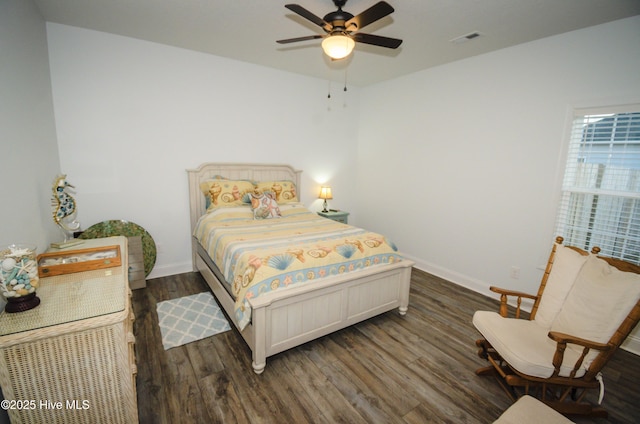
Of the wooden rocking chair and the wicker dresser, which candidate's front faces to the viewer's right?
the wicker dresser

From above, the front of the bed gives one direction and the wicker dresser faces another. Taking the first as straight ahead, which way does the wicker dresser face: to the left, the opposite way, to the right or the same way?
to the left

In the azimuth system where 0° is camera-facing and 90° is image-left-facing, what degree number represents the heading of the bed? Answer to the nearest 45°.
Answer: approximately 315°

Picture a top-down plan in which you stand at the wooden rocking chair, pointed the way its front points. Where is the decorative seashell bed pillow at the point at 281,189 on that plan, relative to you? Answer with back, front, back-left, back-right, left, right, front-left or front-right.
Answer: front-right

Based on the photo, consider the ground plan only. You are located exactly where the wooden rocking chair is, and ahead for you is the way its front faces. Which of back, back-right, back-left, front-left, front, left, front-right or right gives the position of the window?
back-right

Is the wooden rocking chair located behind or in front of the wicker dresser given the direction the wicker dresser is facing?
in front

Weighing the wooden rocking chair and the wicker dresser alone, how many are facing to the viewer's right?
1

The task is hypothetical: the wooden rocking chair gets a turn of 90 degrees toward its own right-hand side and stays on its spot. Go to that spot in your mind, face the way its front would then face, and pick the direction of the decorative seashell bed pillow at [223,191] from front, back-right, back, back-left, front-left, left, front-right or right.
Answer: front-left

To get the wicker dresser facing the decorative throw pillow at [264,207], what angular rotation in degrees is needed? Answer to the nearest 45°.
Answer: approximately 45° to its left

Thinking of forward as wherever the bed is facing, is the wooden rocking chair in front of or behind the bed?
in front

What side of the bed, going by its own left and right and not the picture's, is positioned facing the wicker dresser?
right

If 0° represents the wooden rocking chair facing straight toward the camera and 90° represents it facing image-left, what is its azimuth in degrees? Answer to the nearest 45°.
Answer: approximately 45°

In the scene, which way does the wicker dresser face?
to the viewer's right
